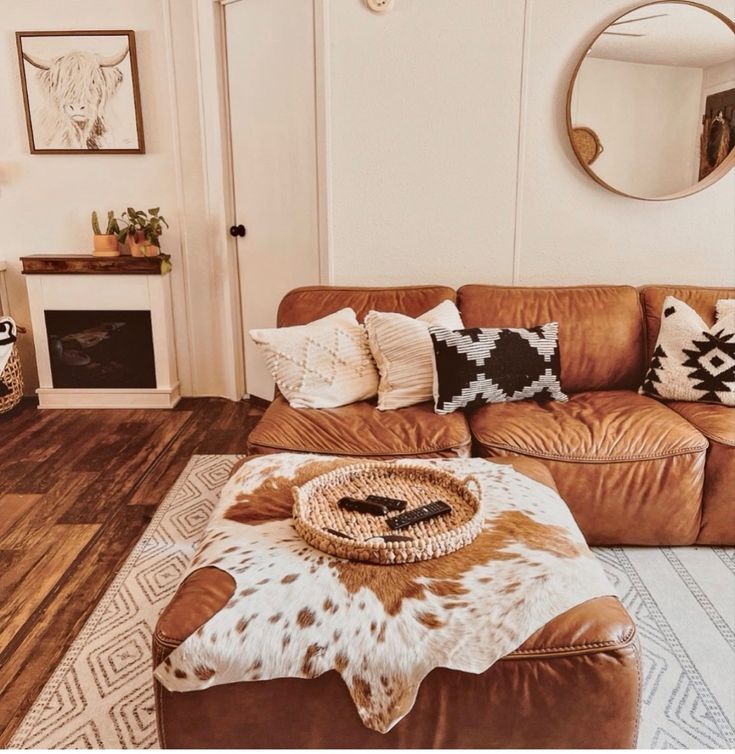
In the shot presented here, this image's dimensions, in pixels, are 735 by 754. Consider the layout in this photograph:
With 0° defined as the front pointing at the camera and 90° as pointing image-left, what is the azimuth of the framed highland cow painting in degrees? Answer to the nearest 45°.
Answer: approximately 0°

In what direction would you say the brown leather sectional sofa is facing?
toward the camera

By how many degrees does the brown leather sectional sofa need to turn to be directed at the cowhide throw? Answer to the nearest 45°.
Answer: approximately 45° to its right

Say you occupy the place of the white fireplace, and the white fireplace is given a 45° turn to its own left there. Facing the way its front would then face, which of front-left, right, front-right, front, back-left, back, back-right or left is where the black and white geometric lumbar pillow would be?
front

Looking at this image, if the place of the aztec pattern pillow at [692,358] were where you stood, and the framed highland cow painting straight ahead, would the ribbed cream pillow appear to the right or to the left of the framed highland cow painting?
left

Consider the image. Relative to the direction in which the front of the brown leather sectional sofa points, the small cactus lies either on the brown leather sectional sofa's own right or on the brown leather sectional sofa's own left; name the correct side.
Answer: on the brown leather sectional sofa's own right

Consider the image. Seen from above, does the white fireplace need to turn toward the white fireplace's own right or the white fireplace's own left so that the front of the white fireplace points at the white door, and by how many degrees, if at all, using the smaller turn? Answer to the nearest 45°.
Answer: approximately 45° to the white fireplace's own left

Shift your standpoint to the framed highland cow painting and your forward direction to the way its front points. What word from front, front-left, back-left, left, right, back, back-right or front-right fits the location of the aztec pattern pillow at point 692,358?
front-left

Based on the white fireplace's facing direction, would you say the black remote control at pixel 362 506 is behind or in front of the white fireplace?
in front

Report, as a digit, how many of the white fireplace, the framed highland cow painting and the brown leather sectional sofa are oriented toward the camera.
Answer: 3

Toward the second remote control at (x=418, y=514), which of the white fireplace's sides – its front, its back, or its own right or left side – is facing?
front

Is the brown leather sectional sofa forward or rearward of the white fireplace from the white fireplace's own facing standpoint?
forward

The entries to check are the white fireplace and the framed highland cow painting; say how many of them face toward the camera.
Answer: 2

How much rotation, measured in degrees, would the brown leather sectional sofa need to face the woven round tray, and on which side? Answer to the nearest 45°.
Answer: approximately 45° to its right

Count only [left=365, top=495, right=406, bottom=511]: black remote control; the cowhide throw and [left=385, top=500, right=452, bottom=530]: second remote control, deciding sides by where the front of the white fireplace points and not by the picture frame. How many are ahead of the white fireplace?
3

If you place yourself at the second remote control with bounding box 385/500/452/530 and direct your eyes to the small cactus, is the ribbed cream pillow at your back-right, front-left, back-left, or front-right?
front-right
